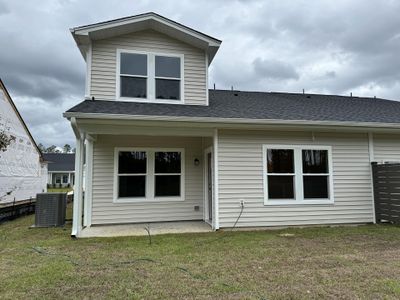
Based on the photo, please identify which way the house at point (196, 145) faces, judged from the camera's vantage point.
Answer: facing away from the viewer

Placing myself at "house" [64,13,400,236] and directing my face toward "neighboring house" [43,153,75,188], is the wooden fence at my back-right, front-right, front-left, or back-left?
back-right

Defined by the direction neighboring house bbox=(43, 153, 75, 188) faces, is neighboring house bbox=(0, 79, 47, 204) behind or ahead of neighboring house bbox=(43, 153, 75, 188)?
ahead

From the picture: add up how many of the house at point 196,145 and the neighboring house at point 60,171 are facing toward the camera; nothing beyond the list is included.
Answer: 1

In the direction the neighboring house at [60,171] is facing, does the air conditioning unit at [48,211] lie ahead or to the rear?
ahead

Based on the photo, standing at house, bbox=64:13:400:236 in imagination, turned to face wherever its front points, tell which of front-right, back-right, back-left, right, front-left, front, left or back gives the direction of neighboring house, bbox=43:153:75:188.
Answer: front-left

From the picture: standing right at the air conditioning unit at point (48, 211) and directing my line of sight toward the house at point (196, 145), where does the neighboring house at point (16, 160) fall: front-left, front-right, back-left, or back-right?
back-left

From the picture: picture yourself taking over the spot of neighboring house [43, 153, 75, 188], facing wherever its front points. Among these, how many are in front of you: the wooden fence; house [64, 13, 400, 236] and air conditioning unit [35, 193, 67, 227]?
3

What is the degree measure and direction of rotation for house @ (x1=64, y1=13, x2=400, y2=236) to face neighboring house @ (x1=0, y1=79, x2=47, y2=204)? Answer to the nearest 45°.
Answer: approximately 45° to its left

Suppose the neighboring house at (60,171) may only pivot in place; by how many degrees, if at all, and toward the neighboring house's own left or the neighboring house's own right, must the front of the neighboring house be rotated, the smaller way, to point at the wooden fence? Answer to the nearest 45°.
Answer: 0° — it already faces it

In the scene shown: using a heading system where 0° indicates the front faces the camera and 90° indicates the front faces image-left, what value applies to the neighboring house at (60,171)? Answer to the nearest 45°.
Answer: approximately 0°

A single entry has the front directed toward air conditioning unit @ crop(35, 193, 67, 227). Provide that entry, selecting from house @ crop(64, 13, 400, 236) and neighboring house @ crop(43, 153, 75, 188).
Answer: the neighboring house
